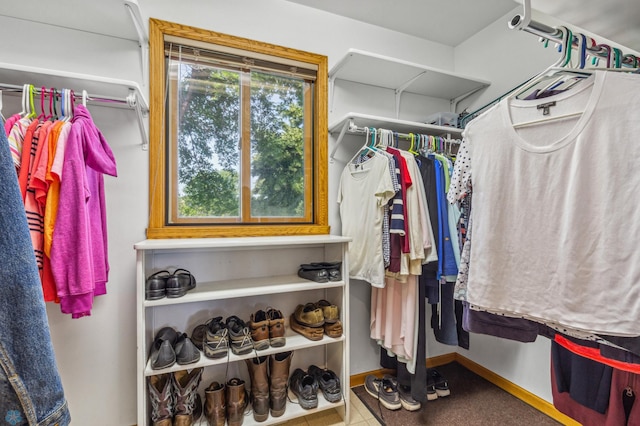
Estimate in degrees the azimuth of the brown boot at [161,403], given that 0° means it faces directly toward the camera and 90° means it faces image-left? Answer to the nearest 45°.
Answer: approximately 0°

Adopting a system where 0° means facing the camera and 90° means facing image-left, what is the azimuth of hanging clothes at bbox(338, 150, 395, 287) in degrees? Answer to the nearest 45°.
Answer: approximately 45°

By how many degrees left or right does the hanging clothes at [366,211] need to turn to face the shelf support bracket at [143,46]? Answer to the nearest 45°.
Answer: approximately 45° to its right
